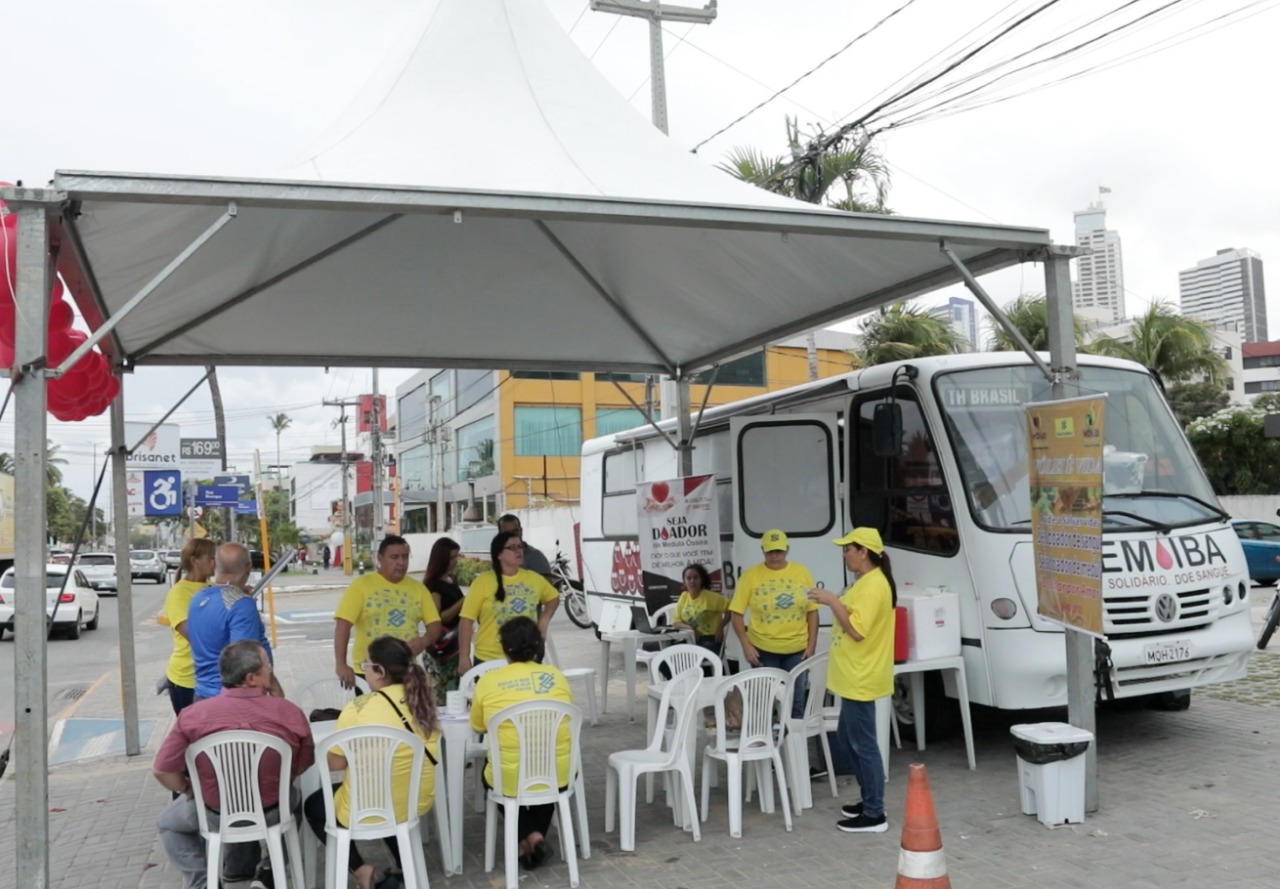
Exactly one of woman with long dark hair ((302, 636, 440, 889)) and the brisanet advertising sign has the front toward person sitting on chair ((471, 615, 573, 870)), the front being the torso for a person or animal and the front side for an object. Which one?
the brisanet advertising sign

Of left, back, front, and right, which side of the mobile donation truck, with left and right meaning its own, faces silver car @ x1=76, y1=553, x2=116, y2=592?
back

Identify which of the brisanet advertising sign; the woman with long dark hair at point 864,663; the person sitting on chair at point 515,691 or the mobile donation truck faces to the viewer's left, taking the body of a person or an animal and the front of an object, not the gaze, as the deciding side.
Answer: the woman with long dark hair

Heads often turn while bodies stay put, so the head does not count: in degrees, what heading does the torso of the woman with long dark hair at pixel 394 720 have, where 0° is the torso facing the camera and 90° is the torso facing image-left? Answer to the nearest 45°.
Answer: approximately 135°

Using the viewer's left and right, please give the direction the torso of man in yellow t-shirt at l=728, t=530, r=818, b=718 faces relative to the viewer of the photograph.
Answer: facing the viewer

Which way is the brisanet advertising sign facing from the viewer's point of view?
toward the camera

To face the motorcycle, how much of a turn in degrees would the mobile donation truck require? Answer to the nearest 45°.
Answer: approximately 180°

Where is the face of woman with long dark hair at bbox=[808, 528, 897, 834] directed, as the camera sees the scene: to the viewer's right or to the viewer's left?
to the viewer's left

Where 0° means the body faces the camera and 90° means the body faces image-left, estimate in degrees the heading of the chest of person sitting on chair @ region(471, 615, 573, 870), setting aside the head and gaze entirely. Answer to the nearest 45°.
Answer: approximately 180°

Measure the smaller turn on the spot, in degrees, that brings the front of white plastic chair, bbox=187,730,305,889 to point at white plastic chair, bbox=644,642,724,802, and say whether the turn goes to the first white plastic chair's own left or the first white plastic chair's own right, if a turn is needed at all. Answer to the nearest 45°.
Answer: approximately 45° to the first white plastic chair's own right

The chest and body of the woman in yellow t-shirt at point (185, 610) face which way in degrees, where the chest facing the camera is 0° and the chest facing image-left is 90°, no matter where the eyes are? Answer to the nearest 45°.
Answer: approximately 270°

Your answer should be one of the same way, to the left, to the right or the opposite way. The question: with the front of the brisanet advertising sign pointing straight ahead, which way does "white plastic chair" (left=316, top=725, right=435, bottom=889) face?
the opposite way

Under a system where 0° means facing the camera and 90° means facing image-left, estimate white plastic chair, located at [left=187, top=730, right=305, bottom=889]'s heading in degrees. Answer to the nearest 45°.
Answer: approximately 180°

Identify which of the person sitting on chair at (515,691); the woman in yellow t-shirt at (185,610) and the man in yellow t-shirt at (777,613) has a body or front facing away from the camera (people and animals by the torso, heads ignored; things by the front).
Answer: the person sitting on chair

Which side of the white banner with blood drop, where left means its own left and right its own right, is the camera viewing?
front

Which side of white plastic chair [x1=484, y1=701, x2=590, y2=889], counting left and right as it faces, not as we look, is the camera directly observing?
back

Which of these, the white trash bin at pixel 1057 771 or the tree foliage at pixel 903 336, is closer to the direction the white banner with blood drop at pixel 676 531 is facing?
the white trash bin

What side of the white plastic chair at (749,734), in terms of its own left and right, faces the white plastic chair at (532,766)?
left

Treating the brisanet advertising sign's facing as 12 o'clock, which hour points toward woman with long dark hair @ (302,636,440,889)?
The woman with long dark hair is roughly at 12 o'clock from the brisanet advertising sign.

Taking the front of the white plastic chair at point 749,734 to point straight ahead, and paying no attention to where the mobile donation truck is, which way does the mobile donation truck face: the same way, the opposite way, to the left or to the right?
the opposite way
